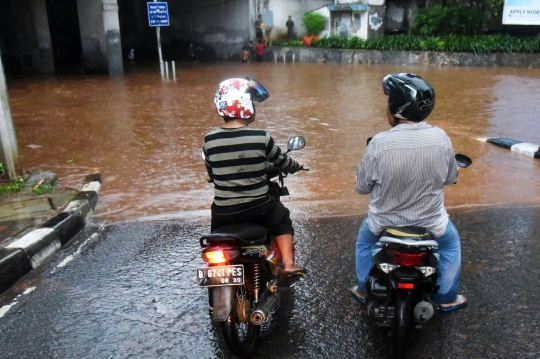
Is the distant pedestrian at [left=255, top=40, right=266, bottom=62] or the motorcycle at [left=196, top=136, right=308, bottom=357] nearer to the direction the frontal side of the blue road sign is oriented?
the motorcycle

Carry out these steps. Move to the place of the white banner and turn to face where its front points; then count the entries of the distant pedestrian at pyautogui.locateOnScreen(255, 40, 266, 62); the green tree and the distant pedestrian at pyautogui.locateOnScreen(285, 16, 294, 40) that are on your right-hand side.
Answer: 3

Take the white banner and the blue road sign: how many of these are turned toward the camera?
2

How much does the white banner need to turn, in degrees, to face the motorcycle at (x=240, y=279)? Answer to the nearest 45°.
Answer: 0° — it already faces it

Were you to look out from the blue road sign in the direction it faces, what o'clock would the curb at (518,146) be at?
The curb is roughly at 11 o'clock from the blue road sign.

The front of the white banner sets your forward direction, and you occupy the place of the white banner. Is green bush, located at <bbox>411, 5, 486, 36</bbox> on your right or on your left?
on your right

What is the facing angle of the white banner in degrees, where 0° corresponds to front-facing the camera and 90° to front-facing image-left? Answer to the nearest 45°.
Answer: approximately 0°

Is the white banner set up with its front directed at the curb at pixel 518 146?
yes

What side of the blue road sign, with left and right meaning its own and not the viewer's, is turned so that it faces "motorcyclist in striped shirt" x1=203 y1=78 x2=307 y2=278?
front

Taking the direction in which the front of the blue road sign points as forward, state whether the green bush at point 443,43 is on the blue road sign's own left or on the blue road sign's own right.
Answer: on the blue road sign's own left

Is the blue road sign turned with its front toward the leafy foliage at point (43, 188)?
yes

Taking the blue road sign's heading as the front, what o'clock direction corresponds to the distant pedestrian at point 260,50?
The distant pedestrian is roughly at 7 o'clock from the blue road sign.

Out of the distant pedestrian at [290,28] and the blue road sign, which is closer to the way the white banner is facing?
the blue road sign

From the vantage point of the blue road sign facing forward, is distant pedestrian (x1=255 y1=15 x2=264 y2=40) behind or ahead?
behind

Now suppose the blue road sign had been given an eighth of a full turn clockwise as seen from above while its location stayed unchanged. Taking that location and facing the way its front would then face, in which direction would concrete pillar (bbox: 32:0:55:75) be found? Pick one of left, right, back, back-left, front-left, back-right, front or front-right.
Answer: right

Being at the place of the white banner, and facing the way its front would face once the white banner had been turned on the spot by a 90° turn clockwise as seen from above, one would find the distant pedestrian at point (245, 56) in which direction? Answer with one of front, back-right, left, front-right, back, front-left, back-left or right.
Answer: front

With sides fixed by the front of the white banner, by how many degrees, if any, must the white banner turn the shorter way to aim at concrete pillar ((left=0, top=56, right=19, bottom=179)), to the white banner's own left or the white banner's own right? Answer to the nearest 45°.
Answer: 0° — it already faces it

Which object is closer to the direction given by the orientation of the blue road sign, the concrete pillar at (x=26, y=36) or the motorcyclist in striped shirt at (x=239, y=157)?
the motorcyclist in striped shirt
